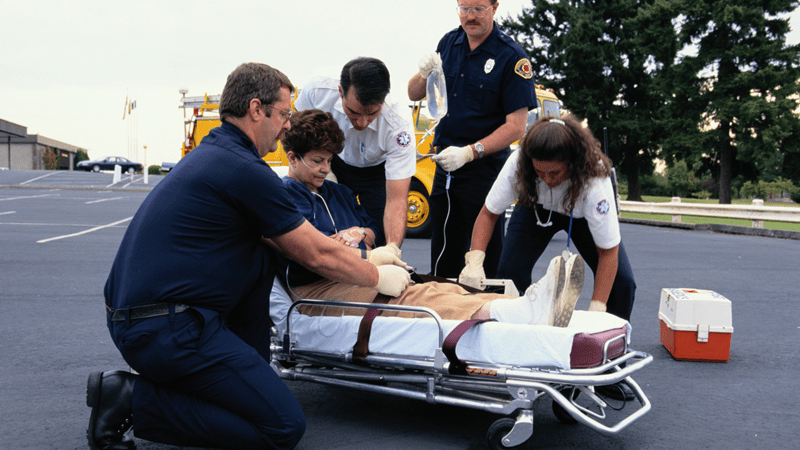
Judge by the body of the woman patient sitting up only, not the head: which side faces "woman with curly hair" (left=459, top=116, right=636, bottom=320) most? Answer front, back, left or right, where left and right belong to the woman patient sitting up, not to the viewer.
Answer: front

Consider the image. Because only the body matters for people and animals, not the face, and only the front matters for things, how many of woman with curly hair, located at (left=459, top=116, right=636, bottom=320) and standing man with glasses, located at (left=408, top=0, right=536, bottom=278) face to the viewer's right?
0

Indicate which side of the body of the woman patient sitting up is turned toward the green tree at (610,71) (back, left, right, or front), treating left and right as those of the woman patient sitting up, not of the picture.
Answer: left

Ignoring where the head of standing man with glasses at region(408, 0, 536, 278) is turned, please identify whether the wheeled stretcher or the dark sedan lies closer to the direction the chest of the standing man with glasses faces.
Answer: the wheeled stretcher

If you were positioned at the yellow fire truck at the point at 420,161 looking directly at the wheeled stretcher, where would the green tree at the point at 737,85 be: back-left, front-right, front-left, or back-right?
back-left

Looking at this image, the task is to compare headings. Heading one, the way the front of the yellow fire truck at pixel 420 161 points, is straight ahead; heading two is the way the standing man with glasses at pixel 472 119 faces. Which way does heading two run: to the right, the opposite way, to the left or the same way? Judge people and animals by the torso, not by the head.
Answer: to the right

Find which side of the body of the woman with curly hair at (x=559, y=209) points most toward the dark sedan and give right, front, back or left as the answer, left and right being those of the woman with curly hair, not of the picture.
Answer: right

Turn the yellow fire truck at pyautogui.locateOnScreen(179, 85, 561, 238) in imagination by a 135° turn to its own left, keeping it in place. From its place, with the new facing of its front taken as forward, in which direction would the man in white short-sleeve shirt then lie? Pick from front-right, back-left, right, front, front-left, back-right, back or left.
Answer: back

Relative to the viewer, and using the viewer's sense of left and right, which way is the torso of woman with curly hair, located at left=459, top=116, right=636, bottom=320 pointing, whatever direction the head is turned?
facing the viewer and to the left of the viewer

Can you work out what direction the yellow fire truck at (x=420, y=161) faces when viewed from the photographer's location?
facing the viewer and to the right of the viewer

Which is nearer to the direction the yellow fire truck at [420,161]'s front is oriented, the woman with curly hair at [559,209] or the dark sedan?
the woman with curly hair

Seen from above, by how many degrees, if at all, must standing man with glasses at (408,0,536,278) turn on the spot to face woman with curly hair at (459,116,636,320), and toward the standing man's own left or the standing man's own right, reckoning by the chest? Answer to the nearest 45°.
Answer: approximately 90° to the standing man's own left

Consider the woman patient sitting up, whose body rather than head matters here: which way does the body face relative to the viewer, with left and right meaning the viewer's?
facing to the right of the viewer
